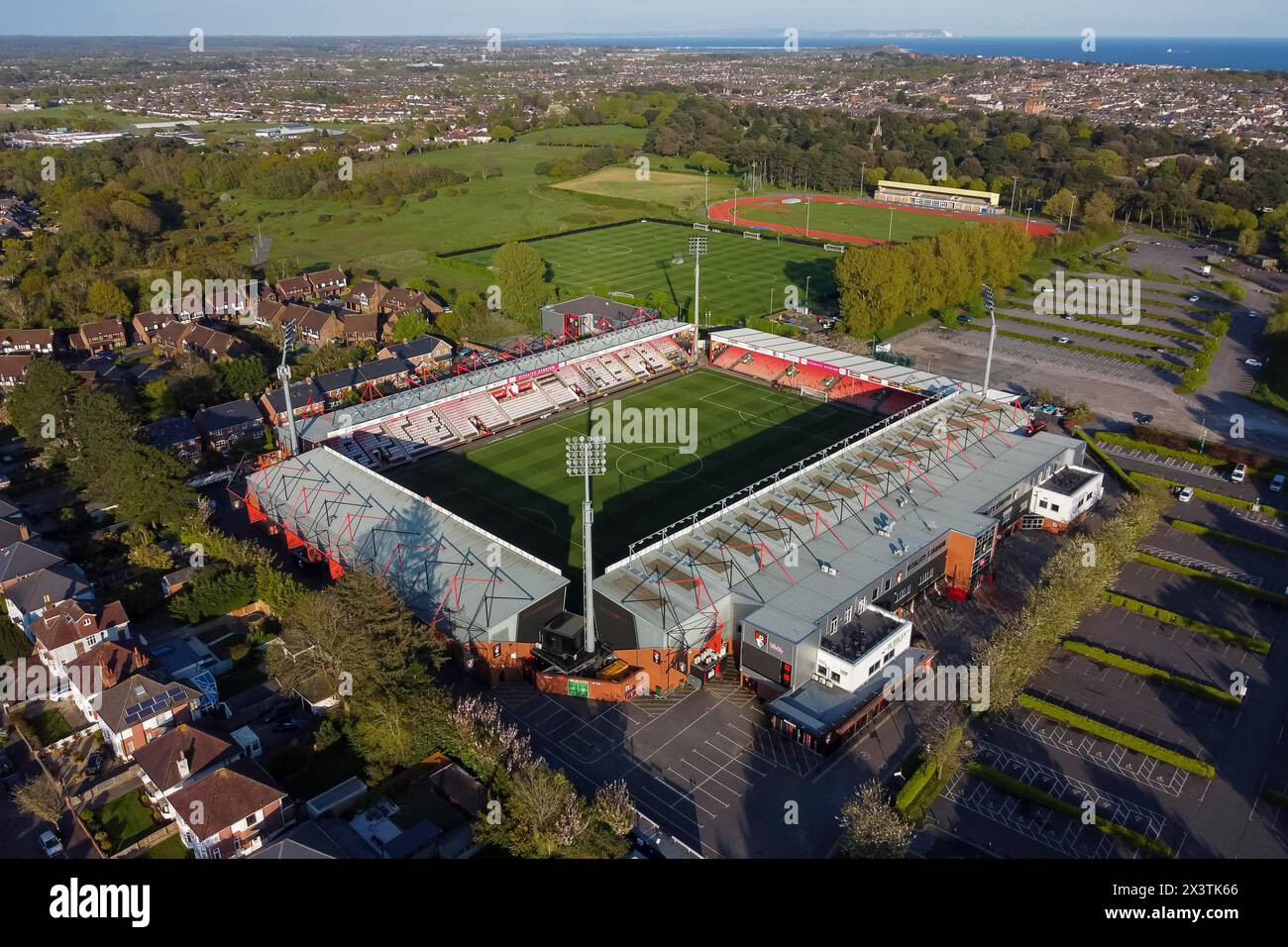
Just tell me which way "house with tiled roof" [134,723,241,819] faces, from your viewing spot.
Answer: facing the viewer and to the left of the viewer

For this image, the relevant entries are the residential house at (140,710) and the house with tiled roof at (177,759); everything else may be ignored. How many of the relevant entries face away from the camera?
0

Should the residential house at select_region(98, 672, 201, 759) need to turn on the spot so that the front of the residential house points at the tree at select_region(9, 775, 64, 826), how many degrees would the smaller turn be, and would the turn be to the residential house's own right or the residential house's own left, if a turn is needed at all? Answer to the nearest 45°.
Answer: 0° — it already faces it
